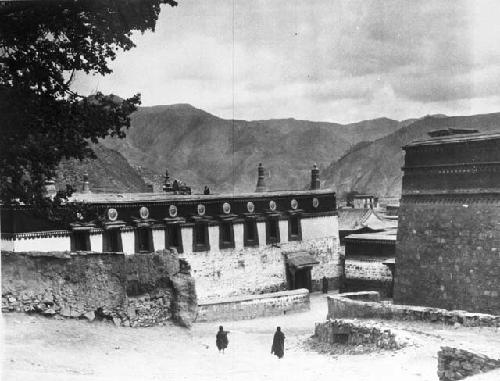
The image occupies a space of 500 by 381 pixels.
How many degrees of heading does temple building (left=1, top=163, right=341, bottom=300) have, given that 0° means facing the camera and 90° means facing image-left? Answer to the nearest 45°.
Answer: approximately 315°

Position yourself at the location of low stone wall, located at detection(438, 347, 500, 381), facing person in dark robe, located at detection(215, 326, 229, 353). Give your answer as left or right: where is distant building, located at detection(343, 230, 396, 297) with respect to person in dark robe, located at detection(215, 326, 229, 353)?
right

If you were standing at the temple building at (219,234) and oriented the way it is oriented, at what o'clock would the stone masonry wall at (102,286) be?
The stone masonry wall is roughly at 2 o'clock from the temple building.

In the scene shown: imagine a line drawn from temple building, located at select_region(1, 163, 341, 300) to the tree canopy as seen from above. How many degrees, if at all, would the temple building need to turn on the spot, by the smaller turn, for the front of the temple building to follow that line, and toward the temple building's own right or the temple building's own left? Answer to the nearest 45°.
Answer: approximately 45° to the temple building's own right

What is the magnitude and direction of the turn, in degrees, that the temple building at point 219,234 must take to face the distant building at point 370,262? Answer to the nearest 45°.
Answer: approximately 45° to its left

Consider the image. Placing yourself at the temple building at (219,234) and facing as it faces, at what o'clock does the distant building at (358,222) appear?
The distant building is roughly at 9 o'clock from the temple building.

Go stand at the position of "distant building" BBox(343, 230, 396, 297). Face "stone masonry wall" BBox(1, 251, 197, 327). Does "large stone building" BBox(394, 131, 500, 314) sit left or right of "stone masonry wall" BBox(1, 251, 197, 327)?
left

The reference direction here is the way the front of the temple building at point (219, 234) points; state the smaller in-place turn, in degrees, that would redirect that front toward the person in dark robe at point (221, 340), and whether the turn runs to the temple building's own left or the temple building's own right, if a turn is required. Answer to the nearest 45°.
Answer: approximately 45° to the temple building's own right

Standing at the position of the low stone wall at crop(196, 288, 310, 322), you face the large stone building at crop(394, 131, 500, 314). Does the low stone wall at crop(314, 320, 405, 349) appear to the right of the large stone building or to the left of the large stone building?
right

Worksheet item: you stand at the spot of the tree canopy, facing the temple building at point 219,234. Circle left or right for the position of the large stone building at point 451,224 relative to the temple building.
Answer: right

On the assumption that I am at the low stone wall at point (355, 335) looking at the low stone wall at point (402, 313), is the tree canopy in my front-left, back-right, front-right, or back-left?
back-left
